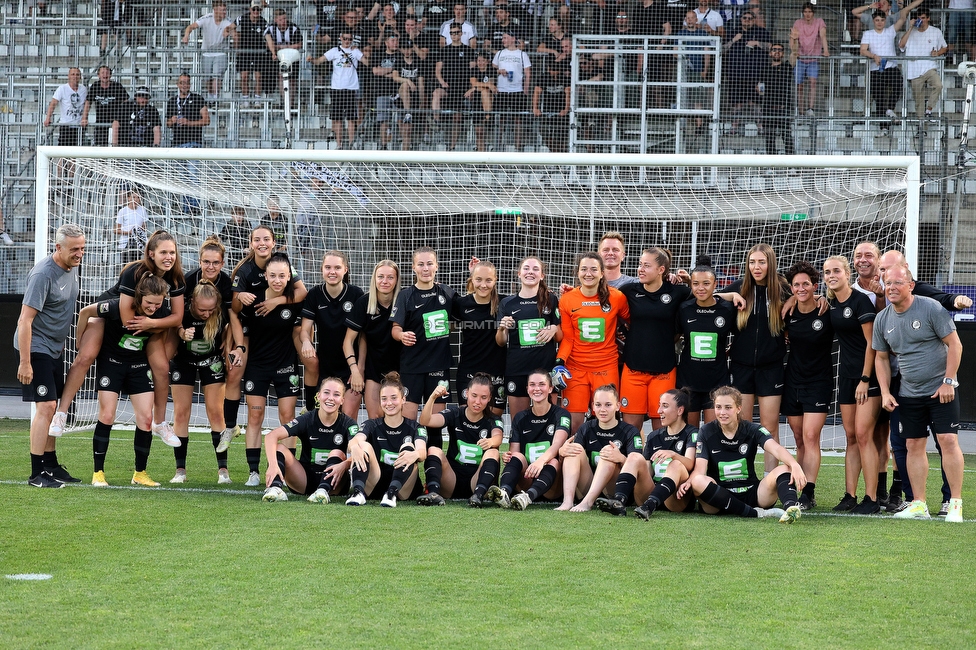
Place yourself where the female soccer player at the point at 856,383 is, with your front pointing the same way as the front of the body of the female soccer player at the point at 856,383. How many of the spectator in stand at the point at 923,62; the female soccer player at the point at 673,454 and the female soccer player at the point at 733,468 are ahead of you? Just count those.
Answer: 2

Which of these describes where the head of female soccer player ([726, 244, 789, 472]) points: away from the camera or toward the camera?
toward the camera

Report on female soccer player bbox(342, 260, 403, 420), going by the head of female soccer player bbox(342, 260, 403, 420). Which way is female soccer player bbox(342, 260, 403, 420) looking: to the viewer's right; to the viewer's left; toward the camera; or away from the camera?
toward the camera

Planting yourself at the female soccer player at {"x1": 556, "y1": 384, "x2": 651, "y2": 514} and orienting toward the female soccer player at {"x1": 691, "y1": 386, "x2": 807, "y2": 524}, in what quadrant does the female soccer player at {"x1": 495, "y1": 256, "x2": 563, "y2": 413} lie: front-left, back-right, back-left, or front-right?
back-left

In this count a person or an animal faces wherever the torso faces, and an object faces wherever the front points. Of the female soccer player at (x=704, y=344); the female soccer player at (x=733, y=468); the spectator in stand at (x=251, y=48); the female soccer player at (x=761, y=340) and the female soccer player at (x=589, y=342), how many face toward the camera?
5

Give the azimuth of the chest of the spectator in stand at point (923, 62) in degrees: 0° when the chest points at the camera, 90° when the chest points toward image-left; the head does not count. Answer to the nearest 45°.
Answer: approximately 0°

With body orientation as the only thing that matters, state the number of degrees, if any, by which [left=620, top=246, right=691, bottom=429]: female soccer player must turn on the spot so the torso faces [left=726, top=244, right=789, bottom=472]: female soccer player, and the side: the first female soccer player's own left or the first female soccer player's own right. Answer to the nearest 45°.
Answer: approximately 90° to the first female soccer player's own left

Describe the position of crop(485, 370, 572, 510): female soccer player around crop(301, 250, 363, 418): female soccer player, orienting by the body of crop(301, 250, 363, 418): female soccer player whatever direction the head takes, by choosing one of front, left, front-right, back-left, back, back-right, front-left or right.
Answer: front-left

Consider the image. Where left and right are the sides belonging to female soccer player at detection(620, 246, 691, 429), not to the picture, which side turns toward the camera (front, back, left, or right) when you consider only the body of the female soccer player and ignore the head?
front

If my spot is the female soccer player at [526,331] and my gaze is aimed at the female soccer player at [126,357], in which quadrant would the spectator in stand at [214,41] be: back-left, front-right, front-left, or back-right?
front-right

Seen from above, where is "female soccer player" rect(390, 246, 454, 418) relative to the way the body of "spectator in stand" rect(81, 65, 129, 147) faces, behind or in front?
in front

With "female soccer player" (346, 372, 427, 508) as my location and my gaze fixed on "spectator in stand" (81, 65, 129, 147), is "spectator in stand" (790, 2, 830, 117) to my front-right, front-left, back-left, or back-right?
front-right

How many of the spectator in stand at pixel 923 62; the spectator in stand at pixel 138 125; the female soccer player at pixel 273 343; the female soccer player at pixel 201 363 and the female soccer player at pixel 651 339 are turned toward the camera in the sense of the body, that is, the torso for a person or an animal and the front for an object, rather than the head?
5

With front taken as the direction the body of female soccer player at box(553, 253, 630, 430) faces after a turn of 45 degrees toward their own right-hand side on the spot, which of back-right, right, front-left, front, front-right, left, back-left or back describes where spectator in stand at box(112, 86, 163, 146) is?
right

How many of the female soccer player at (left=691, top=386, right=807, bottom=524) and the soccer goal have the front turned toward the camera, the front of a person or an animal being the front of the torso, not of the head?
2

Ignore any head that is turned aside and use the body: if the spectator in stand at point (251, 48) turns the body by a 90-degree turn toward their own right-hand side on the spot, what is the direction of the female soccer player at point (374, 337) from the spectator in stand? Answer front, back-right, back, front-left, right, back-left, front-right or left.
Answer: left

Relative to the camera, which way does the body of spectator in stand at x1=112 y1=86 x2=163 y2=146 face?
toward the camera

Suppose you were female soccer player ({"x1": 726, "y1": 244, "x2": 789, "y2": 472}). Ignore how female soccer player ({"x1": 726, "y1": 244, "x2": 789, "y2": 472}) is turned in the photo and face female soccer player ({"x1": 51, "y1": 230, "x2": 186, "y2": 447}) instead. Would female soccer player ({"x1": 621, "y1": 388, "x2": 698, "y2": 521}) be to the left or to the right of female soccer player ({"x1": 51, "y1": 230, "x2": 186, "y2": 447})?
left

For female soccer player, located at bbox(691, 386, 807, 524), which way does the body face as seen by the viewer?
toward the camera

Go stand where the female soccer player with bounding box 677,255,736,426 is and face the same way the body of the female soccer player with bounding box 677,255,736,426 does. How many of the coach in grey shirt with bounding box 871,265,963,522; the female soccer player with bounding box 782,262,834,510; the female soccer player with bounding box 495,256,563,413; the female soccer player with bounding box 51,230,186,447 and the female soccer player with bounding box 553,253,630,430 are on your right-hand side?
3
